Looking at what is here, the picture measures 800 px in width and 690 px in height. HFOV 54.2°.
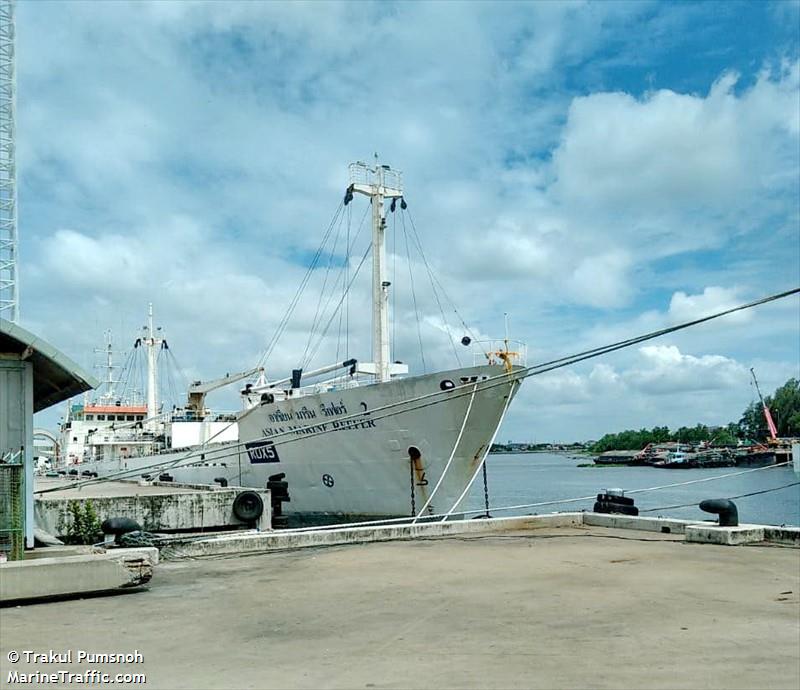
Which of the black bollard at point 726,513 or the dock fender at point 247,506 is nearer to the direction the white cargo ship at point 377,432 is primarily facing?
the black bollard

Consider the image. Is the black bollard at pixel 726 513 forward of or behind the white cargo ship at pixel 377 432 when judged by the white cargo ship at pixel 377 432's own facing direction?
forward

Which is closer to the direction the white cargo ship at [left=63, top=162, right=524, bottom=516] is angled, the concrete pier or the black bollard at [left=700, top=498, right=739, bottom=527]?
the black bollard

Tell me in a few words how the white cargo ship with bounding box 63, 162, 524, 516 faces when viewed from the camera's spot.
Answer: facing the viewer and to the right of the viewer

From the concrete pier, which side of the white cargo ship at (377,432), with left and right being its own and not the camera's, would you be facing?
right

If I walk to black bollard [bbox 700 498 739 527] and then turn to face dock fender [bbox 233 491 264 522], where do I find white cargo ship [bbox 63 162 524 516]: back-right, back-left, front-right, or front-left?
front-right

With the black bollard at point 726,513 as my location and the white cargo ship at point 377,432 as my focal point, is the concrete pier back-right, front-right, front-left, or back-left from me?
front-left

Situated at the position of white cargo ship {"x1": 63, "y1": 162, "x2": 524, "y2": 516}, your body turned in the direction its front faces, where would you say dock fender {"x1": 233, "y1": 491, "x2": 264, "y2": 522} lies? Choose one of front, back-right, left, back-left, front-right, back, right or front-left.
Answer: right
